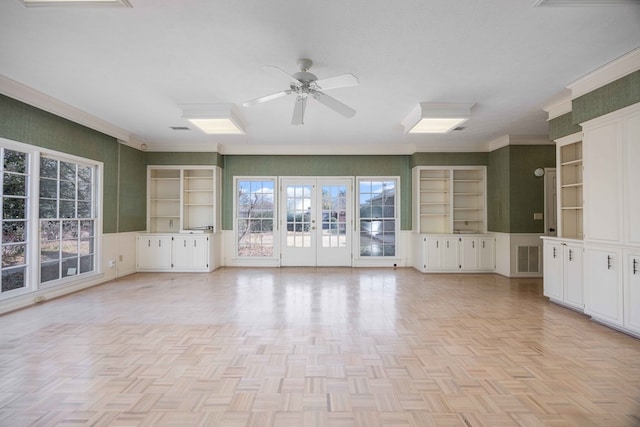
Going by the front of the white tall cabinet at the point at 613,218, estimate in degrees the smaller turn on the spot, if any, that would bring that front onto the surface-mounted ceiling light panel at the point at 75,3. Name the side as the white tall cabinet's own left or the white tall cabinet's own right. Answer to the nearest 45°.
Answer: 0° — it already faces it

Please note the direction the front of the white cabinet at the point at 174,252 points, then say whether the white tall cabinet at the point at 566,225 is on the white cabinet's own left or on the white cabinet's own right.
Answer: on the white cabinet's own left

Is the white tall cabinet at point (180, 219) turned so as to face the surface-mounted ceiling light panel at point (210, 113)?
yes

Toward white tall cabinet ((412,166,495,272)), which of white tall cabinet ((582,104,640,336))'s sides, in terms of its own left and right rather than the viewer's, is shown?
right

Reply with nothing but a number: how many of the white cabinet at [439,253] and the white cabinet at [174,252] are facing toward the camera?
2

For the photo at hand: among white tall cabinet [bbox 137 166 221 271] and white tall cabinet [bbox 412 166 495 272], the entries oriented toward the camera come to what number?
2

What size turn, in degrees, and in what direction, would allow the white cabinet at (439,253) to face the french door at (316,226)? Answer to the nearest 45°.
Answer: approximately 90° to its right

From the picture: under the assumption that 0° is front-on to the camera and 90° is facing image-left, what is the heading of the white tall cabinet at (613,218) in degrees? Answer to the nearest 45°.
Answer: approximately 45°

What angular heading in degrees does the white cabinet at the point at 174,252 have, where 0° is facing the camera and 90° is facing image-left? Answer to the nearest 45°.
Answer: approximately 0°
